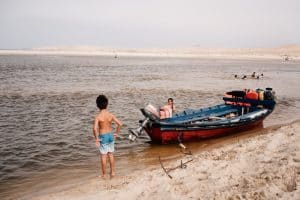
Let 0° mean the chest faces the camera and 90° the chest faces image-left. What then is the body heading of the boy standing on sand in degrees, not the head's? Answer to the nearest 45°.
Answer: approximately 180°

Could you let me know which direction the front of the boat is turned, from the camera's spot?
facing away from the viewer and to the right of the viewer

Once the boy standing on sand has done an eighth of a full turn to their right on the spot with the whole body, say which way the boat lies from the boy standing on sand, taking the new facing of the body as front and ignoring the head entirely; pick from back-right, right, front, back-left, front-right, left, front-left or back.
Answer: front
